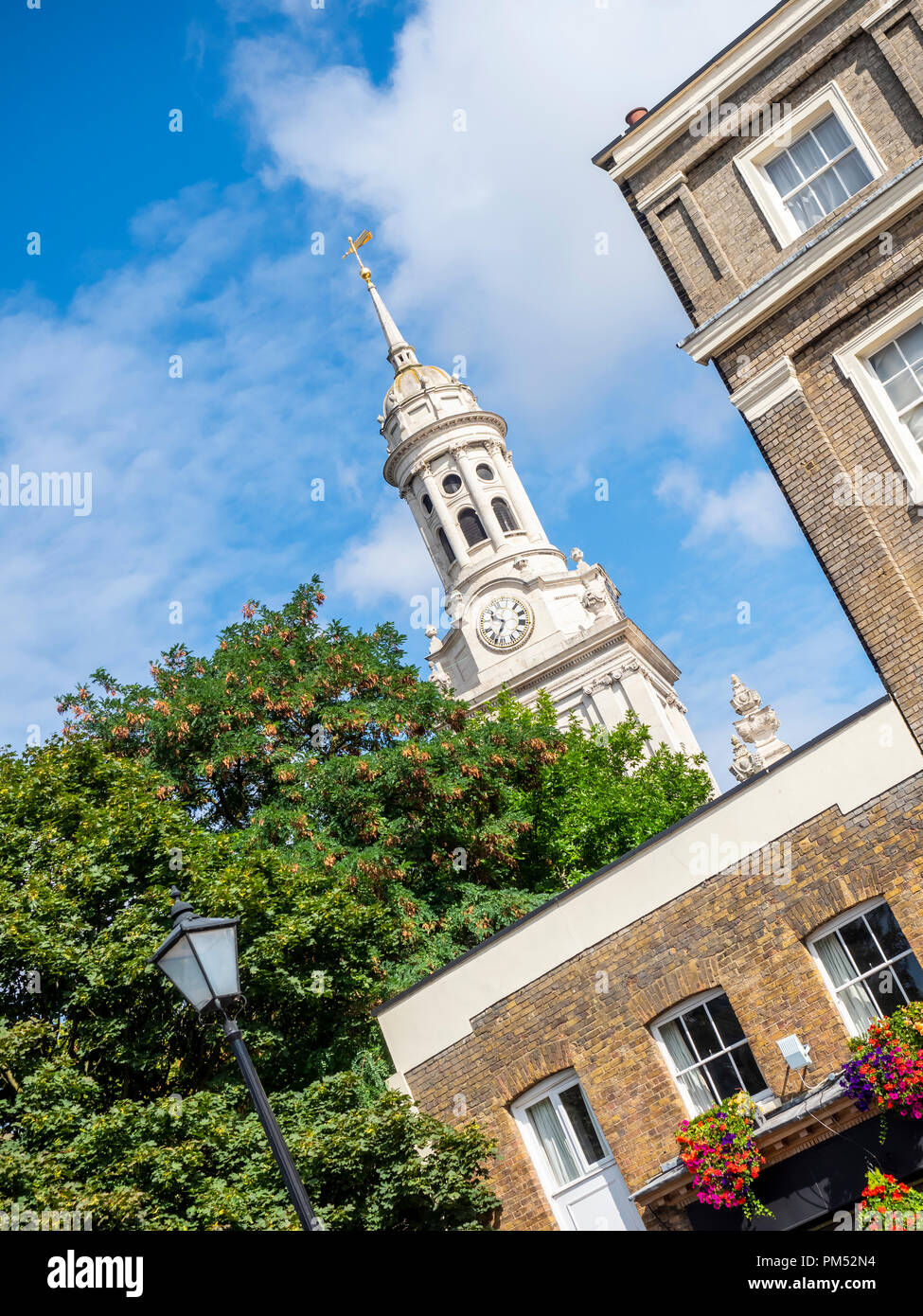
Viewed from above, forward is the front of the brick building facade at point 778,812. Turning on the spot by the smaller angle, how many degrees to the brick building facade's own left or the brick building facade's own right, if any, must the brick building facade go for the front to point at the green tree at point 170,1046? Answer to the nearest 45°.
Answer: approximately 90° to the brick building facade's own right

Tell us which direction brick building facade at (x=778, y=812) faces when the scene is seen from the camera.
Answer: facing the viewer

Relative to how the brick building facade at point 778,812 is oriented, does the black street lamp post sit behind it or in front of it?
in front

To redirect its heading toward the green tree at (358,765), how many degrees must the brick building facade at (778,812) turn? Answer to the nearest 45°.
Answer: approximately 135° to its right

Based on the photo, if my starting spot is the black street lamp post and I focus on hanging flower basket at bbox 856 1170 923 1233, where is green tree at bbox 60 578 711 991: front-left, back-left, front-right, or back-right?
front-left

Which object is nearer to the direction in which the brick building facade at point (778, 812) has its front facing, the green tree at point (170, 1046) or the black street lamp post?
the black street lamp post

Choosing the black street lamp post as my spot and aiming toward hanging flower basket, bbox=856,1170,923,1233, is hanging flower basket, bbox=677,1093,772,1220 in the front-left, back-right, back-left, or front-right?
front-left

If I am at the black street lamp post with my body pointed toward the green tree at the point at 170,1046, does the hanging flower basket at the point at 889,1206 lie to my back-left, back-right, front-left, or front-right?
front-right
